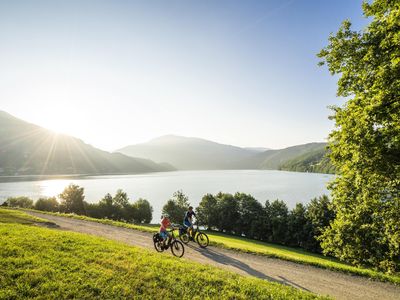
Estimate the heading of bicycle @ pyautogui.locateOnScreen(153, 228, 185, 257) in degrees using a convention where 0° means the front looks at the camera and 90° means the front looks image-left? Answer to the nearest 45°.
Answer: approximately 315°

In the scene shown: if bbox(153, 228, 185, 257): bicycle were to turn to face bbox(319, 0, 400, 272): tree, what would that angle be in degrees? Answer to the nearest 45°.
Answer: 0° — it already faces it

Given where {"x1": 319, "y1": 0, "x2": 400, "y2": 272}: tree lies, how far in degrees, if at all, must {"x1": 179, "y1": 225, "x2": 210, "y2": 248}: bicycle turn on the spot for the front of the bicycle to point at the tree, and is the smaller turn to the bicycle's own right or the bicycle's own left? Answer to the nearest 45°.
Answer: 0° — it already faces it

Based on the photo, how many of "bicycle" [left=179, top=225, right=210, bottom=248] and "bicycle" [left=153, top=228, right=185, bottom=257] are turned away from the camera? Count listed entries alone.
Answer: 0

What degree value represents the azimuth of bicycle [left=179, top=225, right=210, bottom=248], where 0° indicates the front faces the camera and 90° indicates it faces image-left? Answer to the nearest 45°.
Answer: approximately 315°

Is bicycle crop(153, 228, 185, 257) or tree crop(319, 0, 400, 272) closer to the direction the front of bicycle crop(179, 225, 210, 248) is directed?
the tree
